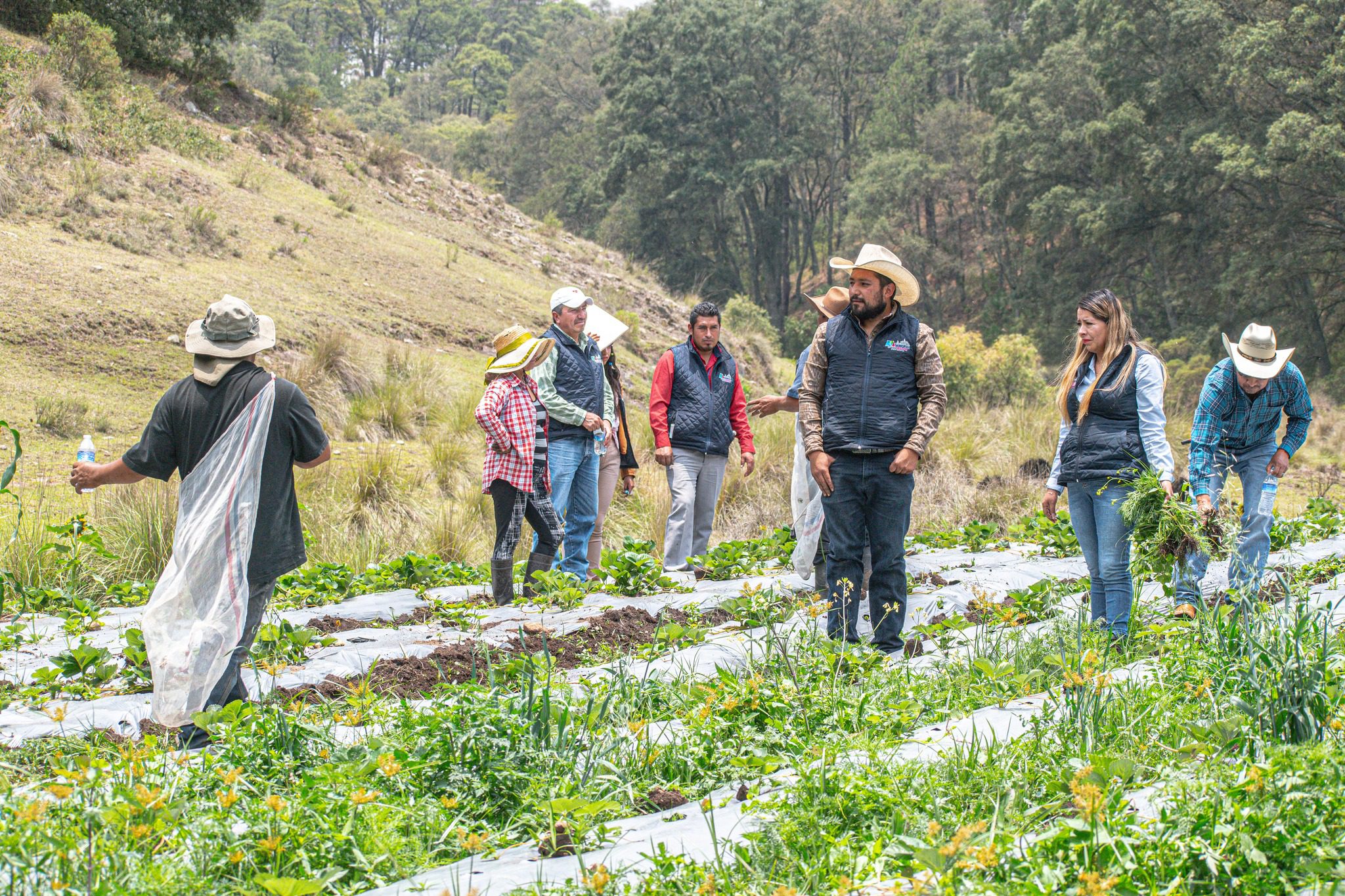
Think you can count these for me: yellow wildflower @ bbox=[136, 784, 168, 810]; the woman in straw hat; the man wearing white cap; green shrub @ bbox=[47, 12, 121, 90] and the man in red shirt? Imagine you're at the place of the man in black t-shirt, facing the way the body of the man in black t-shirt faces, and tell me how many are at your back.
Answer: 1

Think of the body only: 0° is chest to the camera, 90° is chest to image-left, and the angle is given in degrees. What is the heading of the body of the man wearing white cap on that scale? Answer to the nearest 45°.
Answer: approximately 315°

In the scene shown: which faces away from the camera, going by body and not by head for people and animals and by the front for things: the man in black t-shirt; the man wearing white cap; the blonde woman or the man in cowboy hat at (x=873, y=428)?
the man in black t-shirt

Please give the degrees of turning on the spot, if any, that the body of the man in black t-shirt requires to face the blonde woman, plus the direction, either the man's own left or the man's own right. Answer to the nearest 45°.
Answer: approximately 90° to the man's own right

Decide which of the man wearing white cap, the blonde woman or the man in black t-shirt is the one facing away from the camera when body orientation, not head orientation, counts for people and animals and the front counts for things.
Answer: the man in black t-shirt

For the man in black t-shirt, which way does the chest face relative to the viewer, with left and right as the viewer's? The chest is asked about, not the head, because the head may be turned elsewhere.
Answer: facing away from the viewer

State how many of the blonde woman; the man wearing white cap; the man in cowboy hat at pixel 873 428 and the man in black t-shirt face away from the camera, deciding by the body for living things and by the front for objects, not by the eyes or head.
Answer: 1

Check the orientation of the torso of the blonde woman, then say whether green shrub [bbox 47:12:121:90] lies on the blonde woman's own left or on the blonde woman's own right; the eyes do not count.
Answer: on the blonde woman's own right

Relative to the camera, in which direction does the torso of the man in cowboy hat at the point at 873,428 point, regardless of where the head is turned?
toward the camera

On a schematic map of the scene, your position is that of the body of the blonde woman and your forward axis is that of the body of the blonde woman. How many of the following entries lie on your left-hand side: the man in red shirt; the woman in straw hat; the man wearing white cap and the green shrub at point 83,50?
0

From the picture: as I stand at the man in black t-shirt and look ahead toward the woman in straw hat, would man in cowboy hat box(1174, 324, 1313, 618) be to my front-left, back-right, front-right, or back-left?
front-right

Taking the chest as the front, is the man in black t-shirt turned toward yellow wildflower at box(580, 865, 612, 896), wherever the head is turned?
no

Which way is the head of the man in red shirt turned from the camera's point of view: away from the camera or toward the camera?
toward the camera

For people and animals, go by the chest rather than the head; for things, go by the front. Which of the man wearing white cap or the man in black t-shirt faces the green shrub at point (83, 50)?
the man in black t-shirt
